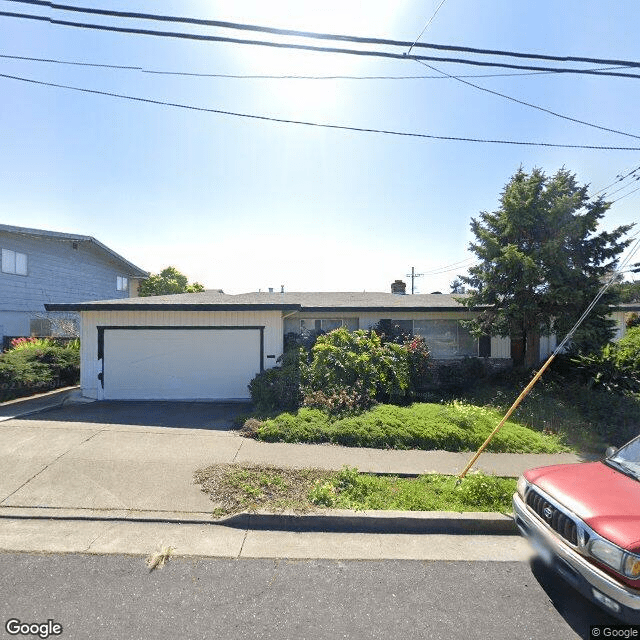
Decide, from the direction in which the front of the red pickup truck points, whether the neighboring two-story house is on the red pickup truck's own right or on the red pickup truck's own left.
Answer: on the red pickup truck's own right

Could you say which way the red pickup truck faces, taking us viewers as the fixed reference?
facing the viewer and to the left of the viewer

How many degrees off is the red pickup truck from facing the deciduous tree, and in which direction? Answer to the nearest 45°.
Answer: approximately 90° to its right

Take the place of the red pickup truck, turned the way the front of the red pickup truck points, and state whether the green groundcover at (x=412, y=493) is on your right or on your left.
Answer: on your right

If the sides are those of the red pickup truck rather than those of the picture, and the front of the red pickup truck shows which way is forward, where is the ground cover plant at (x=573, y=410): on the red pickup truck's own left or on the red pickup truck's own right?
on the red pickup truck's own right

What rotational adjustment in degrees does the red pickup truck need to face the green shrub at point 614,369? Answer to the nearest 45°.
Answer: approximately 135° to its right

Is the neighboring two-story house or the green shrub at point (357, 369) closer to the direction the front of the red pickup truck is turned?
the neighboring two-story house

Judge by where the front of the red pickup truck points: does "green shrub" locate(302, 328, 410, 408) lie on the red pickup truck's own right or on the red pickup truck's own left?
on the red pickup truck's own right

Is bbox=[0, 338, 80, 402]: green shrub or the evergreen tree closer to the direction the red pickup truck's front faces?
the green shrub

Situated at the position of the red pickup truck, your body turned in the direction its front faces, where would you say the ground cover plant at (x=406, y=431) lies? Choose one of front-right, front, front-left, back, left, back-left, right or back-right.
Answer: right
